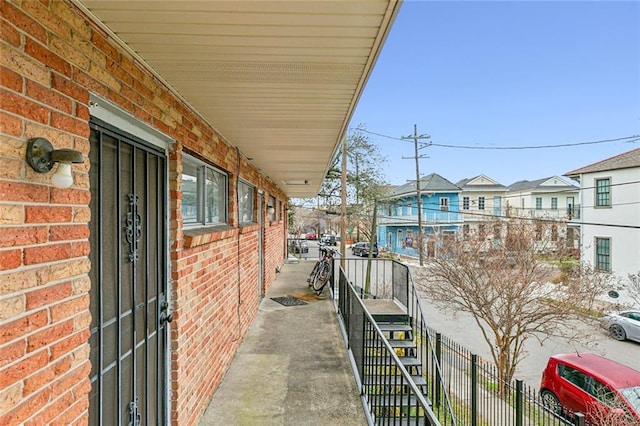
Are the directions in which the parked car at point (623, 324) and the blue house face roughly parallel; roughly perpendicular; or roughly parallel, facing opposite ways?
roughly perpendicular

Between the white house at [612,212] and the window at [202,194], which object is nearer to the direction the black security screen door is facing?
the white house

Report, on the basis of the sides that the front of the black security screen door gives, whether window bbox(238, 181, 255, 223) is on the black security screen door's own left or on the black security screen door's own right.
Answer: on the black security screen door's own left
